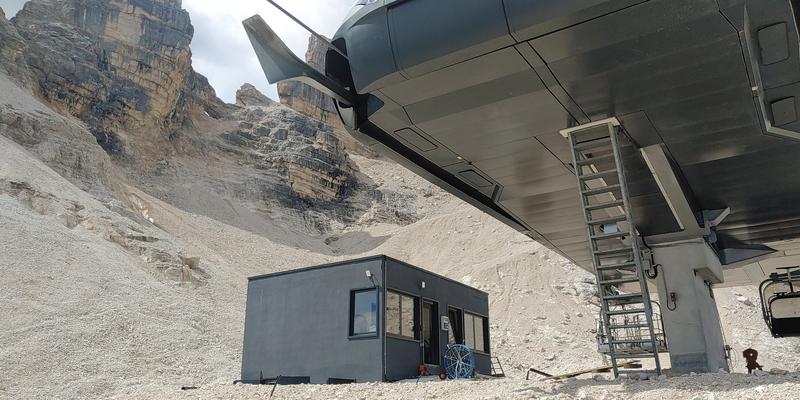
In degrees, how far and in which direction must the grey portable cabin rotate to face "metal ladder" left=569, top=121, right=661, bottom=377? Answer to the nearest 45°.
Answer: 0° — it already faces it

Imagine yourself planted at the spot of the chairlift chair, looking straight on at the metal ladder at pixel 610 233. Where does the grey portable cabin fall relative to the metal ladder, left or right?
right

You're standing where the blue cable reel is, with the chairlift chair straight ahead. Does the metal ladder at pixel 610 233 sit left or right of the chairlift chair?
right

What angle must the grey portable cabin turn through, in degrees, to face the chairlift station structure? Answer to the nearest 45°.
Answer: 0° — it already faces it

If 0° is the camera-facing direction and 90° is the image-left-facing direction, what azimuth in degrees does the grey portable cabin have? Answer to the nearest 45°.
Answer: approximately 315°

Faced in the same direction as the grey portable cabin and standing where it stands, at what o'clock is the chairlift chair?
The chairlift chair is roughly at 11 o'clock from the grey portable cabin.
